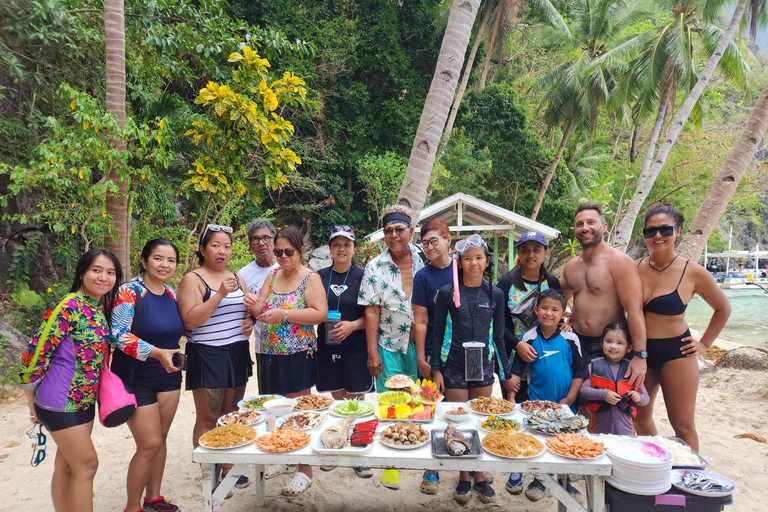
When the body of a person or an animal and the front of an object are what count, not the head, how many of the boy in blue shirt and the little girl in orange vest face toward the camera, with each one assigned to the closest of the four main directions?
2

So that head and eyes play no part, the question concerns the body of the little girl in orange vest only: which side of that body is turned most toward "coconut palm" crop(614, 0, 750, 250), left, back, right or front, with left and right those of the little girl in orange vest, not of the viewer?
back

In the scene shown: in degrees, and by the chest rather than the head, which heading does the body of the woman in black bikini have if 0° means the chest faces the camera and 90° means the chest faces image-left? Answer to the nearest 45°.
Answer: approximately 45°

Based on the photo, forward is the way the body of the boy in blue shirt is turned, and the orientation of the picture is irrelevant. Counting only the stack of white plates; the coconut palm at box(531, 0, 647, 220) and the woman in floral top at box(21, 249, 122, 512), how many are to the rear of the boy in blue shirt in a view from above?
1

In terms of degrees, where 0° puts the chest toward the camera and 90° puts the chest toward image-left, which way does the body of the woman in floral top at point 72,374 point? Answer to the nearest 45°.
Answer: approximately 315°

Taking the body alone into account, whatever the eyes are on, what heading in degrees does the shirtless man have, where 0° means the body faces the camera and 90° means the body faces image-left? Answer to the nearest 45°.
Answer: approximately 45°

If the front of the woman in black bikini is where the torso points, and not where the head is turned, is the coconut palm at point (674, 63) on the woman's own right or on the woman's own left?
on the woman's own right
